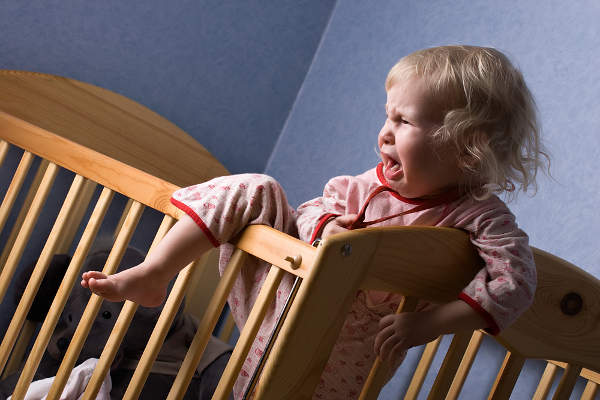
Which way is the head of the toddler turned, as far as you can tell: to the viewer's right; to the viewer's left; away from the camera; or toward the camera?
to the viewer's left

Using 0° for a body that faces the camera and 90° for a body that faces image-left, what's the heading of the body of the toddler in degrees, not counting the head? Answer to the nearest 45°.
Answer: approximately 45°
